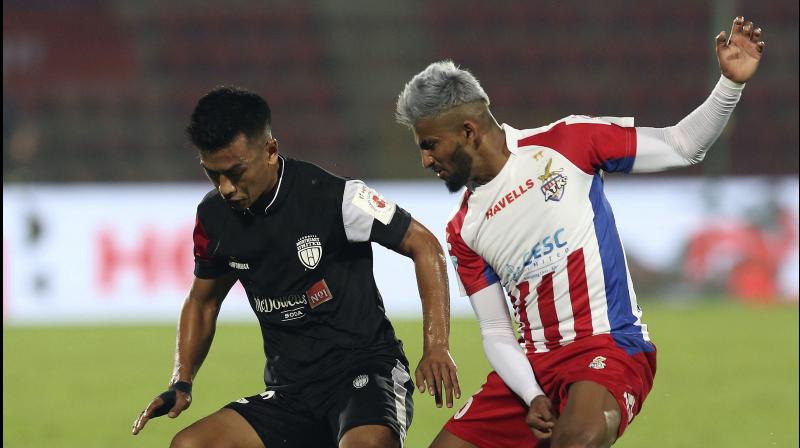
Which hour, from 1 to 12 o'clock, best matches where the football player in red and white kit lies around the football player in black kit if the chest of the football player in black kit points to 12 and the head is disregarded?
The football player in red and white kit is roughly at 8 o'clock from the football player in black kit.

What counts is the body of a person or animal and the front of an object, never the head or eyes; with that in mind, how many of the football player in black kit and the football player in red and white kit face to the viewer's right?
0

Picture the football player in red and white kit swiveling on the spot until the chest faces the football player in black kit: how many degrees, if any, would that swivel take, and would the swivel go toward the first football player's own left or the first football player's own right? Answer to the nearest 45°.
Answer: approximately 45° to the first football player's own right

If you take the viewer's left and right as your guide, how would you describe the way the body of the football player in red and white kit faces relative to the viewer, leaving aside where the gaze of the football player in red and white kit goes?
facing the viewer and to the left of the viewer
